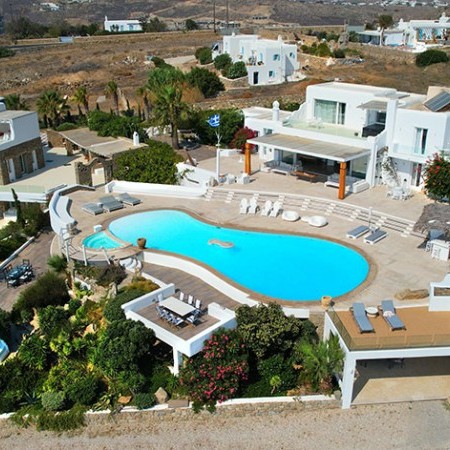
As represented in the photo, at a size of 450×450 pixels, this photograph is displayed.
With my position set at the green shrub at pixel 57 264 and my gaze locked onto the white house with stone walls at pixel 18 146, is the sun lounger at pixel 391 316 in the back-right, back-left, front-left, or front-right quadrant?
back-right

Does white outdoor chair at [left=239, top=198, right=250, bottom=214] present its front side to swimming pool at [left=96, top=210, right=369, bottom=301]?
yes

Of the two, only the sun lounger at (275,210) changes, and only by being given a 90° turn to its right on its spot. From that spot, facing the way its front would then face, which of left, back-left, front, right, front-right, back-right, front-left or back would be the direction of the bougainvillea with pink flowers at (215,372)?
back-left

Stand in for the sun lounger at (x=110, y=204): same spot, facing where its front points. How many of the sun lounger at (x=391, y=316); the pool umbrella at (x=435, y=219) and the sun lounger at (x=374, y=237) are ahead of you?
3

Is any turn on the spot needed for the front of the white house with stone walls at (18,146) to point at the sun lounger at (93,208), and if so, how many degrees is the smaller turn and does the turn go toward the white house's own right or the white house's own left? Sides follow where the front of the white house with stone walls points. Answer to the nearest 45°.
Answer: approximately 45° to the white house's own right

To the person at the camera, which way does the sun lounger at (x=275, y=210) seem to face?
facing the viewer and to the left of the viewer

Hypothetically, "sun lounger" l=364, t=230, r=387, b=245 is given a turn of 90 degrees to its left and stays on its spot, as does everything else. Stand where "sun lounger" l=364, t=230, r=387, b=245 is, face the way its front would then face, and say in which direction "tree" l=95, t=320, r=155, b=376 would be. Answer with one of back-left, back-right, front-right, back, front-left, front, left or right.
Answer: right

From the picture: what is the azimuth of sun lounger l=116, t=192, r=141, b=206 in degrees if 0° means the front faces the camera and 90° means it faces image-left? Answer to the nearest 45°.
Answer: approximately 315°

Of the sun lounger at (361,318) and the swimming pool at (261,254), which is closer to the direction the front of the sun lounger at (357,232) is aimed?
the swimming pool

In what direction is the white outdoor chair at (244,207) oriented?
toward the camera

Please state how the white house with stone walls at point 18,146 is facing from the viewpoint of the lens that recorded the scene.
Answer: facing the viewer and to the right of the viewer

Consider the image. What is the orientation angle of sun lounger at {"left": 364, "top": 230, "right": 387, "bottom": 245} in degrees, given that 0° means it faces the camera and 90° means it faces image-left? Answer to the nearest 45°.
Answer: approximately 45°

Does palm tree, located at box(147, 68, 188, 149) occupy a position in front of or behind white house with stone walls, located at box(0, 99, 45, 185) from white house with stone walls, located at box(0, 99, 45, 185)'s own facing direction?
in front

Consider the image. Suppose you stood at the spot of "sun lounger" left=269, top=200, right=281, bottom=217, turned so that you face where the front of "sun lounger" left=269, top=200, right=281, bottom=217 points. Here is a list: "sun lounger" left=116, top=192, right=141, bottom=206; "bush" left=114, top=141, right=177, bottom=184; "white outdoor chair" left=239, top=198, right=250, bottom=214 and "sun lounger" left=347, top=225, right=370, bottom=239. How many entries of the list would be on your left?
1

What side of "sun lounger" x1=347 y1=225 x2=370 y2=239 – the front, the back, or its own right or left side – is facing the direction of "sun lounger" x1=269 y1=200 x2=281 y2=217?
right

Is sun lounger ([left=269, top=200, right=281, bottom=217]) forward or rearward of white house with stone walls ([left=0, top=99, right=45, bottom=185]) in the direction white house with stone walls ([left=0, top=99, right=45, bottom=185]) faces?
forward
